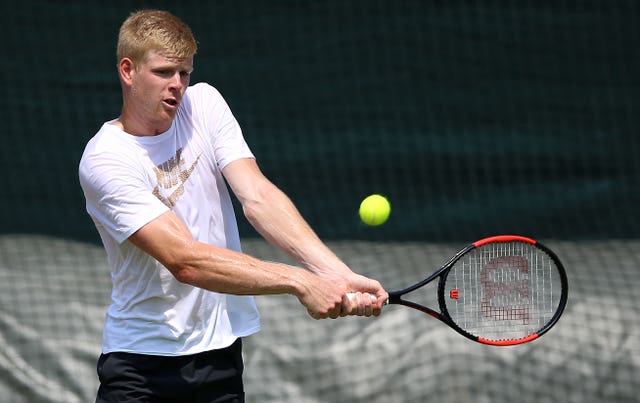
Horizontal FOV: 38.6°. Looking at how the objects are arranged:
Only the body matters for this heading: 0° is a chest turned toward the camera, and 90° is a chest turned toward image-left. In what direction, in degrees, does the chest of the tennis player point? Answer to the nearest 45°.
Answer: approximately 315°

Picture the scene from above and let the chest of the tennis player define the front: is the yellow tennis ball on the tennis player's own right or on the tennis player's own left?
on the tennis player's own left
